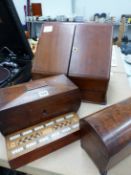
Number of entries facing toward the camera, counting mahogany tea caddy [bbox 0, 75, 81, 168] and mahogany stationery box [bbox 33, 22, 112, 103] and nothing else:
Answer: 2

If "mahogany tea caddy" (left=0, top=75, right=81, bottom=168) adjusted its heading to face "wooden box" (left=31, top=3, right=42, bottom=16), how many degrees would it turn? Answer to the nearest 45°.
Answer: approximately 180°

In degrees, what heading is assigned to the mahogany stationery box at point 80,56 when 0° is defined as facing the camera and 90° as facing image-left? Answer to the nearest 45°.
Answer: approximately 0°

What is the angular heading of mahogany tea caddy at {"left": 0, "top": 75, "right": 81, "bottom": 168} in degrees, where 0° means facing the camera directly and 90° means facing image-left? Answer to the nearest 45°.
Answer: approximately 0°
